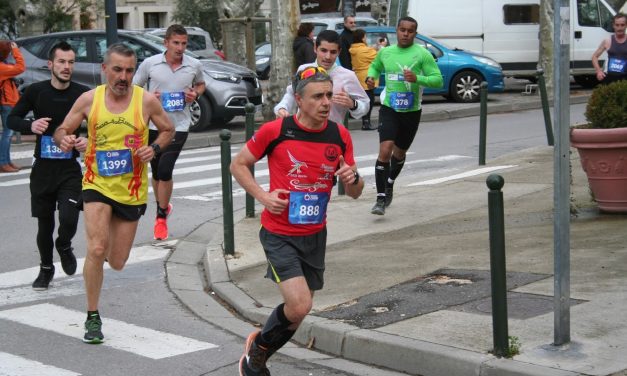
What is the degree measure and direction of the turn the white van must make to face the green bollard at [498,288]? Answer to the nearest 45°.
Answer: approximately 90° to its right

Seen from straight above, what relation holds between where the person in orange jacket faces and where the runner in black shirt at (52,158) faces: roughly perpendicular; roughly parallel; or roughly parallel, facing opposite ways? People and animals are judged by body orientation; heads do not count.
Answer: roughly perpendicular

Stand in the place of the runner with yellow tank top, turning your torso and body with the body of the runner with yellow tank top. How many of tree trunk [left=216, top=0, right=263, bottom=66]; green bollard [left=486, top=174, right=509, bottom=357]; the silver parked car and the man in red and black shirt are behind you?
2

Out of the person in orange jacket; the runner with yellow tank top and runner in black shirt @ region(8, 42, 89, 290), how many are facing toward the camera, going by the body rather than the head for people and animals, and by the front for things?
2

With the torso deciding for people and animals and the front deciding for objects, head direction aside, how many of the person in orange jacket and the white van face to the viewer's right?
2

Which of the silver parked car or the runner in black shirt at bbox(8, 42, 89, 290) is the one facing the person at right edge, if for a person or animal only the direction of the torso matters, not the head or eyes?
the silver parked car

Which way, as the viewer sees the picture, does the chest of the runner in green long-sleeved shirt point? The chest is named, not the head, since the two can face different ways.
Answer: toward the camera

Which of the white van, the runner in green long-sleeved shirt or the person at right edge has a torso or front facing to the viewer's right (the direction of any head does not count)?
the white van

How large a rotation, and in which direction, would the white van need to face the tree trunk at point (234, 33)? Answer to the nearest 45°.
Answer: approximately 180°

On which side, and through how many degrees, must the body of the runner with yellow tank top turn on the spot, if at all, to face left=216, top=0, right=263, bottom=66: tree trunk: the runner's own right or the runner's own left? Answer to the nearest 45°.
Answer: approximately 180°

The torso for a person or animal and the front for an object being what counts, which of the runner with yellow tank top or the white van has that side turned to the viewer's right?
the white van

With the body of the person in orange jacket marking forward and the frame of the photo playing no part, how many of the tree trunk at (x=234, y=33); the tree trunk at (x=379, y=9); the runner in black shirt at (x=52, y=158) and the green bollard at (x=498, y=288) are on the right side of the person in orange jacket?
2

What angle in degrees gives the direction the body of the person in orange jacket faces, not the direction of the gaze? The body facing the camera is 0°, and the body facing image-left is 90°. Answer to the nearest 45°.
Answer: approximately 270°

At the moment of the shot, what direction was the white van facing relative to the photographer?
facing to the right of the viewer

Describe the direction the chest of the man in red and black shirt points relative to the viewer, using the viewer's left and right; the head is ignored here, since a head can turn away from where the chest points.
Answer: facing the viewer and to the right of the viewer

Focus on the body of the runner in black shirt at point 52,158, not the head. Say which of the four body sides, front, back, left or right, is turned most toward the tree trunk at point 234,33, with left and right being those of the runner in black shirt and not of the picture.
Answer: back

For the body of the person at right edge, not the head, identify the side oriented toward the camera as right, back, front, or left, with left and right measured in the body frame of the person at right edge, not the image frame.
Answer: front

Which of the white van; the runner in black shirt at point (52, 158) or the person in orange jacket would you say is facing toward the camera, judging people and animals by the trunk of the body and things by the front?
the runner in black shirt

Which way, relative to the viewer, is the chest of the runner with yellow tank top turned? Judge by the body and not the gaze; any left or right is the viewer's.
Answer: facing the viewer

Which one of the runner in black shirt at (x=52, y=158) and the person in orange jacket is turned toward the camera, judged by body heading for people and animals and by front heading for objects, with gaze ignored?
the runner in black shirt

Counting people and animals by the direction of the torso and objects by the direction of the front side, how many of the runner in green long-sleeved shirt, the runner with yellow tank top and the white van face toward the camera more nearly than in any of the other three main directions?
2

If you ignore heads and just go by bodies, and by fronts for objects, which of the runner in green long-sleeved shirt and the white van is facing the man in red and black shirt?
the runner in green long-sleeved shirt
